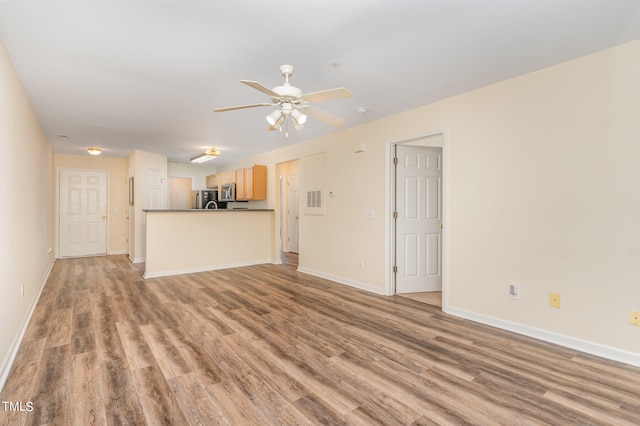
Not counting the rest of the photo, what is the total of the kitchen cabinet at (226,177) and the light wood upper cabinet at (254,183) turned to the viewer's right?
0

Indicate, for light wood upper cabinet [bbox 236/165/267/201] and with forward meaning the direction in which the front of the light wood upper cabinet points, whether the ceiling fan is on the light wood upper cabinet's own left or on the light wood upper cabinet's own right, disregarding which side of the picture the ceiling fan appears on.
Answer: on the light wood upper cabinet's own left

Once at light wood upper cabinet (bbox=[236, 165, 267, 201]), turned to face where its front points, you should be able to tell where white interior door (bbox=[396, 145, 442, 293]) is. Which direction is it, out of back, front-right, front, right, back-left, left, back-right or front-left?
left

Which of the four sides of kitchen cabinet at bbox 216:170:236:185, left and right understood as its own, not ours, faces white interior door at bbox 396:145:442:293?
left

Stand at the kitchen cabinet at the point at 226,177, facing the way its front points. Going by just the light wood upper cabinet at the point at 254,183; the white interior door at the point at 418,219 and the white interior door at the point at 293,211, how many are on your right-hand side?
0

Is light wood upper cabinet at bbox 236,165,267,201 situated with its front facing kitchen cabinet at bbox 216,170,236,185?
no

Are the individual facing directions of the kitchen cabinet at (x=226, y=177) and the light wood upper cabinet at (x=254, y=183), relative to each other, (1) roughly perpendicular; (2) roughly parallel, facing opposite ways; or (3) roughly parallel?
roughly parallel

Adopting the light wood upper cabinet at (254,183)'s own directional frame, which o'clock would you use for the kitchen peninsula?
The kitchen peninsula is roughly at 12 o'clock from the light wood upper cabinet.

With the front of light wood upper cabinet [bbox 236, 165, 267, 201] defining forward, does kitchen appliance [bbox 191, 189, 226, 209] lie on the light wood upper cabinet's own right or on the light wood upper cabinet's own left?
on the light wood upper cabinet's own right

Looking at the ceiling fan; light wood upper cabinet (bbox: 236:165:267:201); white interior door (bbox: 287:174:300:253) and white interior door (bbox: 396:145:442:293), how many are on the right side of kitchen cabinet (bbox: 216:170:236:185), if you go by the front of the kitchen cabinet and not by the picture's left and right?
0

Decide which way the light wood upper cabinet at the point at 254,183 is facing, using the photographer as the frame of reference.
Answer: facing the viewer and to the left of the viewer

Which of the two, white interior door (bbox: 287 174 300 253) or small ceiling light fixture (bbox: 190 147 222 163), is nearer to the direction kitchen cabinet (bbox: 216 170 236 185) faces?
the small ceiling light fixture

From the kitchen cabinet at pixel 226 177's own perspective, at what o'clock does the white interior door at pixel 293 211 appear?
The white interior door is roughly at 8 o'clock from the kitchen cabinet.

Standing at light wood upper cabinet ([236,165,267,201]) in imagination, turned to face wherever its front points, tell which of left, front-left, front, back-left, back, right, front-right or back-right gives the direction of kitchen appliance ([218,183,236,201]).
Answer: right

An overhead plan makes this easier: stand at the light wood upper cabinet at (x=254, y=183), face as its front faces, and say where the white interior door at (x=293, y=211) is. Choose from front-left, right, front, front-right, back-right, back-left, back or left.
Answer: back

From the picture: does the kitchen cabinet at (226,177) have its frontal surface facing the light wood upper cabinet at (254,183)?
no
